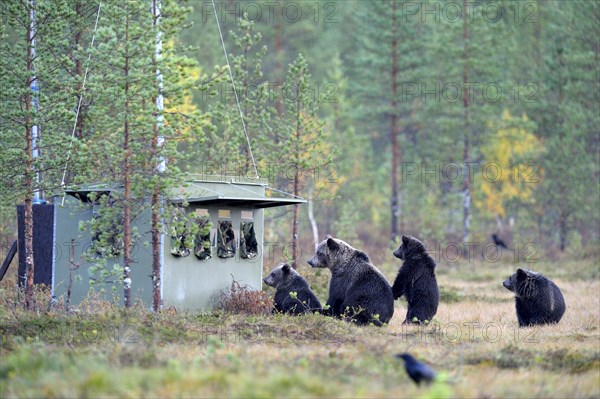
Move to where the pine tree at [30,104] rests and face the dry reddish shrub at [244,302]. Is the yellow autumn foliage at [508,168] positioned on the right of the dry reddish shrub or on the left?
left

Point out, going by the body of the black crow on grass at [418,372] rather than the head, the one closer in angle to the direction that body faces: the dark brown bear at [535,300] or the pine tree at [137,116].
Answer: the pine tree

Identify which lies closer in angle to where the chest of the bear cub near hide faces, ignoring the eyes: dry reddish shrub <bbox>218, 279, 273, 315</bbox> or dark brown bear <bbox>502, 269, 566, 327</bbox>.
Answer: the dry reddish shrub

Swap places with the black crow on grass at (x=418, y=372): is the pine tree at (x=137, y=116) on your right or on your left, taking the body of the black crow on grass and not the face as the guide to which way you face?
on your right

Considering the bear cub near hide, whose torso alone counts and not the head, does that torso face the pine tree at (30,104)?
yes

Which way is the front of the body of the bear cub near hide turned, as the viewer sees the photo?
to the viewer's left

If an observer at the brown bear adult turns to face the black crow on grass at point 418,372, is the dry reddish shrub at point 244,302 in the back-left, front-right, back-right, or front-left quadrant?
back-right
